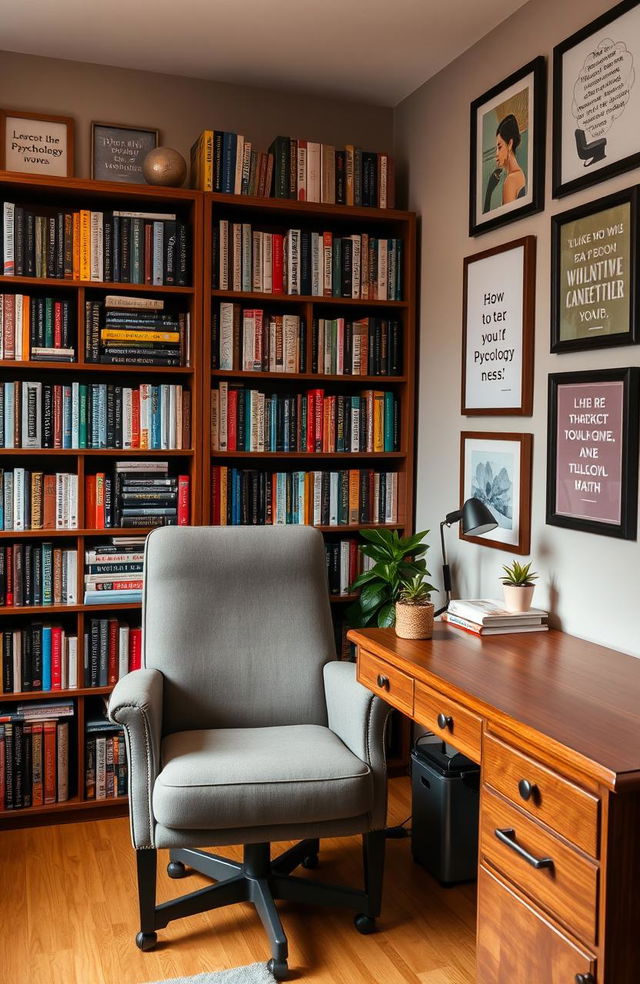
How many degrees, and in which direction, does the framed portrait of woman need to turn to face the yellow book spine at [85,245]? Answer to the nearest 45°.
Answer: approximately 45° to its right

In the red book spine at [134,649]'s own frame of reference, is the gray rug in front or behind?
in front

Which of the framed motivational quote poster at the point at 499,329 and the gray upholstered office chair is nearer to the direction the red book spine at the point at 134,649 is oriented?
the gray upholstered office chair

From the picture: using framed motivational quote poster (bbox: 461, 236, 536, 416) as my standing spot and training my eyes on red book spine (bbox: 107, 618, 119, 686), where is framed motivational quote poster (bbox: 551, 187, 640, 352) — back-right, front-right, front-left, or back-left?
back-left

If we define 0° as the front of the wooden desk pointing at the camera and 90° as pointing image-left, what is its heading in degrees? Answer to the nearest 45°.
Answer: approximately 45°

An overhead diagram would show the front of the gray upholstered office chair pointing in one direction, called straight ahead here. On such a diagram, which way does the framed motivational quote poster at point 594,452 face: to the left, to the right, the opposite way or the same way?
to the right

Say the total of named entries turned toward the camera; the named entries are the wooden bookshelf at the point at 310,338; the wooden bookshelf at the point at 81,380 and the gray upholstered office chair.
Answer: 3

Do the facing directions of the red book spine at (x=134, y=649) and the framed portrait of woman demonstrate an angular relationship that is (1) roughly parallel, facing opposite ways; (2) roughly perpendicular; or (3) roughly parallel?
roughly perpendicular

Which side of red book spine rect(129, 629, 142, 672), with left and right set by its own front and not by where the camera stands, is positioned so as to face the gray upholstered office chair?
front
